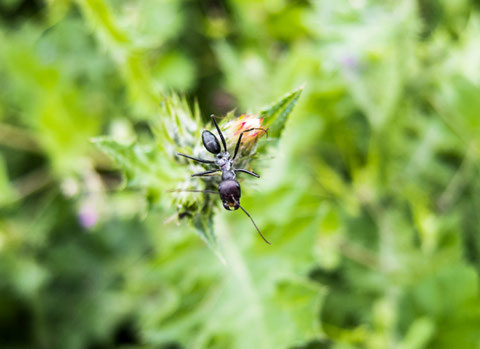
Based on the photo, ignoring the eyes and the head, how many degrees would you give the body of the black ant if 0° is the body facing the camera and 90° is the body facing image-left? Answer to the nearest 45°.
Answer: approximately 0°
